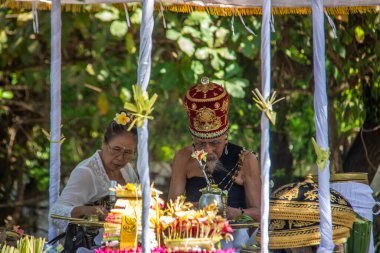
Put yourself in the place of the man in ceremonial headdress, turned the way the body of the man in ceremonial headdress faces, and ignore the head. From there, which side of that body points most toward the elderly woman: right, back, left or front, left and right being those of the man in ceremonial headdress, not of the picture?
right

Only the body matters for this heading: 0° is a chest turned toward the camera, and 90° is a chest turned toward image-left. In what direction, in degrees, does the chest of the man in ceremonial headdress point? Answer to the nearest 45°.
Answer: approximately 0°

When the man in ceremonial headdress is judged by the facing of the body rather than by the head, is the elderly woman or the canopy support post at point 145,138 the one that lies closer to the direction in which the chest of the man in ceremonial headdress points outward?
the canopy support post
